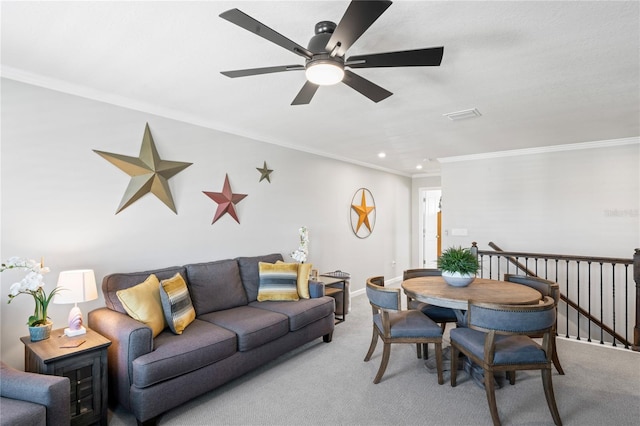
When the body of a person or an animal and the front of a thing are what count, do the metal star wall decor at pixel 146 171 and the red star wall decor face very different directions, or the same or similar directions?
same or similar directions

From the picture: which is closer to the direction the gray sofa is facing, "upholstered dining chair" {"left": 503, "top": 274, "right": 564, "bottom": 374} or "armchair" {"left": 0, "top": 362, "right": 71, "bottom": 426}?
the upholstered dining chair

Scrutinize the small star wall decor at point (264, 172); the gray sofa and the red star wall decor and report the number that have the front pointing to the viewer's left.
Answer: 0

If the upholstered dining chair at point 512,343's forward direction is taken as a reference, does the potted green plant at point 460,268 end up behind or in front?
in front

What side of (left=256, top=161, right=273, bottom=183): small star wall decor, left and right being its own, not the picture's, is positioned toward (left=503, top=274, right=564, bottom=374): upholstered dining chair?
front

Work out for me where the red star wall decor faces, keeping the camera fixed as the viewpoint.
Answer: facing the viewer and to the right of the viewer

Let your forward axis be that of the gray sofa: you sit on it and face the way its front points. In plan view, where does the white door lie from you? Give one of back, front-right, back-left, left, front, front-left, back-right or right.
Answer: left

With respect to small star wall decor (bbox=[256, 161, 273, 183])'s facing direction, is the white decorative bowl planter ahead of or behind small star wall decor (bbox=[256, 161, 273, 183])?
ahead

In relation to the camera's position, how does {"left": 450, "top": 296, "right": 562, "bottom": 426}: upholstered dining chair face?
facing away from the viewer and to the left of the viewer

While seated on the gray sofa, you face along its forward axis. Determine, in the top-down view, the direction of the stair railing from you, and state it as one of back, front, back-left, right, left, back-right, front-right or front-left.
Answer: front-left

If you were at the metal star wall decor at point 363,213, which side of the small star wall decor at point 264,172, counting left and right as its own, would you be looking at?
left

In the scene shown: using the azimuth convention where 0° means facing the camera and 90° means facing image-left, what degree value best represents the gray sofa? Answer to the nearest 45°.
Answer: approximately 315°

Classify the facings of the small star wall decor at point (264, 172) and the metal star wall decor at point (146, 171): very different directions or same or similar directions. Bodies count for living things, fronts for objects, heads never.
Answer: same or similar directions

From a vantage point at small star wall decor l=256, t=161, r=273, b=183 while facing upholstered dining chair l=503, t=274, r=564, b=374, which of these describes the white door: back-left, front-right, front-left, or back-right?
front-left

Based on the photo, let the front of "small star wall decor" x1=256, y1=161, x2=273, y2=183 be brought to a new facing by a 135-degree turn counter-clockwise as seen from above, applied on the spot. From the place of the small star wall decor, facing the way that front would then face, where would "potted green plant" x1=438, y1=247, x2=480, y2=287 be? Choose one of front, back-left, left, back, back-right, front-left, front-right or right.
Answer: back-right

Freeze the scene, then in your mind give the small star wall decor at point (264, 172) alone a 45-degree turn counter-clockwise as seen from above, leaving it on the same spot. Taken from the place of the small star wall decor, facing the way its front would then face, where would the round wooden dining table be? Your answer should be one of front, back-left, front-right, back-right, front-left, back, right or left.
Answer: front-right
